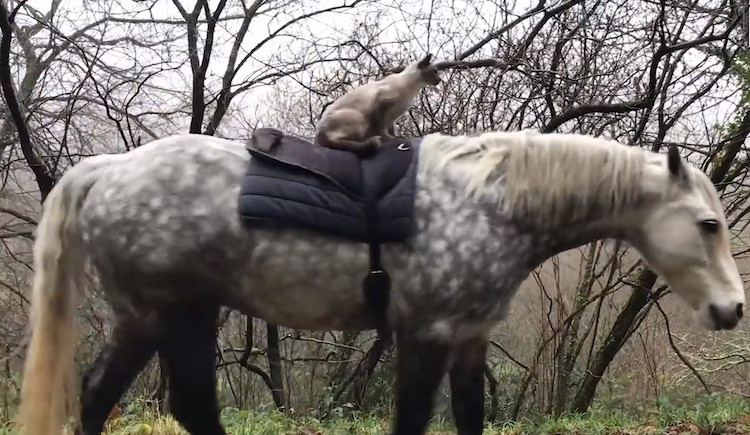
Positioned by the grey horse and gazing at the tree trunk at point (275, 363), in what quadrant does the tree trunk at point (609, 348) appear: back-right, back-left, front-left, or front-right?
front-right

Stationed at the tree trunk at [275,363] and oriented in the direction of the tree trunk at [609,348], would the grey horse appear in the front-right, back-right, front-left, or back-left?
front-right

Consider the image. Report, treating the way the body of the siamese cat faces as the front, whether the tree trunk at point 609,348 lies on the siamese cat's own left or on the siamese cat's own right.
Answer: on the siamese cat's own left

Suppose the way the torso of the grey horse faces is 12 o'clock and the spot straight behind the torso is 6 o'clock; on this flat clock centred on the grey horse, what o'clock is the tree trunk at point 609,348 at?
The tree trunk is roughly at 10 o'clock from the grey horse.

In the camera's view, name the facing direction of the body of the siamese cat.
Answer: to the viewer's right

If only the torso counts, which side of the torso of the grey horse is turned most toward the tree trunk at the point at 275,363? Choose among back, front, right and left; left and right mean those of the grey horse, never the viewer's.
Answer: left

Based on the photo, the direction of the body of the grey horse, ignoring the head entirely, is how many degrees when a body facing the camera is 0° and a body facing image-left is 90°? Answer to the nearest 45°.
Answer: approximately 270°
